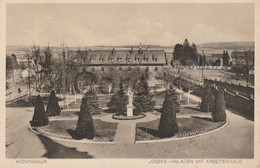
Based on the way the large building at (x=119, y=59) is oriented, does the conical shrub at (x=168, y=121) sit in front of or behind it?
in front

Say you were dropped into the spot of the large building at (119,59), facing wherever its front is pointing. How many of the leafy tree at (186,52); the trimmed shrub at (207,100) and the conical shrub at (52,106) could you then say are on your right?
1

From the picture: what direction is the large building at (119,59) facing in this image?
toward the camera

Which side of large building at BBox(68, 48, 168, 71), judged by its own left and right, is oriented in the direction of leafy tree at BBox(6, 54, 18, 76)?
right

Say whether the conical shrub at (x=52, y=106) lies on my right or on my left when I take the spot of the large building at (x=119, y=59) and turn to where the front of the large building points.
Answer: on my right

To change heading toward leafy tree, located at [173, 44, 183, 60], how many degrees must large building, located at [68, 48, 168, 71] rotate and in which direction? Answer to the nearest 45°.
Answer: approximately 90° to its left

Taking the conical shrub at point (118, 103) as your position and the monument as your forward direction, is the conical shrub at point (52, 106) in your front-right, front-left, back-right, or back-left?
back-right
